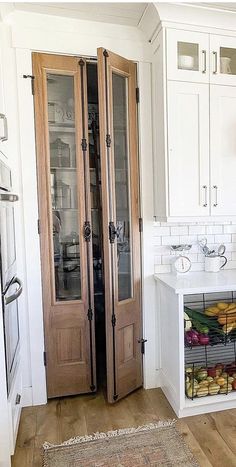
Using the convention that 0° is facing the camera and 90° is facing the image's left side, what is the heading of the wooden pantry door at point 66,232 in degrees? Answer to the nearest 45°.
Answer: approximately 315°

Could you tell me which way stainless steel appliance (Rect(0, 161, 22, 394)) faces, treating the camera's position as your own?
facing to the right of the viewer

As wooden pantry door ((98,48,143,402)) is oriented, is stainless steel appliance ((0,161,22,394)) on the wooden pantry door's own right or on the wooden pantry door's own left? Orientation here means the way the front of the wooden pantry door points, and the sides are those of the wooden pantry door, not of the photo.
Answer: on the wooden pantry door's own right

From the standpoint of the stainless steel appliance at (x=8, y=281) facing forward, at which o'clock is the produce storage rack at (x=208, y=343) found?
The produce storage rack is roughly at 12 o'clock from the stainless steel appliance.

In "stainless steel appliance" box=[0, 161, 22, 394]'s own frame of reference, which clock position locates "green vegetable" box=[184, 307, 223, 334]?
The green vegetable is roughly at 12 o'clock from the stainless steel appliance.

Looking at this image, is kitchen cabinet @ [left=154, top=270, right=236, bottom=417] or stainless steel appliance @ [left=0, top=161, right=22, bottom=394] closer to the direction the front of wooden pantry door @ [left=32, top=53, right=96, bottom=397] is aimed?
the kitchen cabinet
